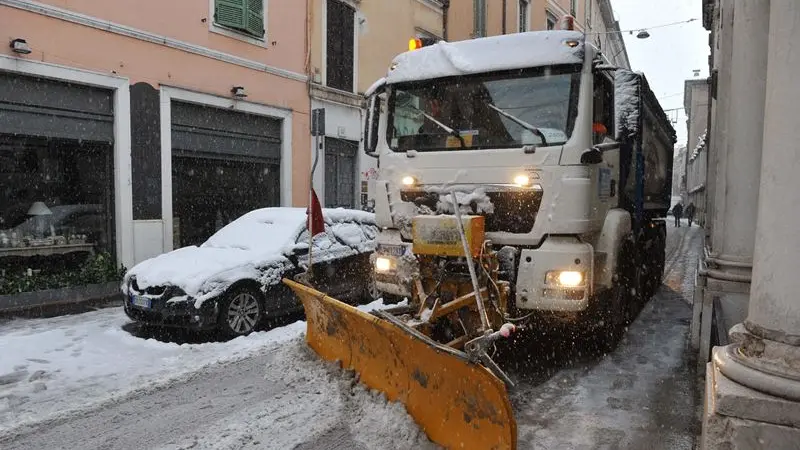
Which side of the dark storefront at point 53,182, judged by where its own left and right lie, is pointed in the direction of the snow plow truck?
front

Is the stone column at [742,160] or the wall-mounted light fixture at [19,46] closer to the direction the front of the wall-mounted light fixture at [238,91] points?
the stone column

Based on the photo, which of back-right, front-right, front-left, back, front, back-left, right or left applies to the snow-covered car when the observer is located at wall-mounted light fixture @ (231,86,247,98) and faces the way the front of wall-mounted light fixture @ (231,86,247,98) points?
front-right

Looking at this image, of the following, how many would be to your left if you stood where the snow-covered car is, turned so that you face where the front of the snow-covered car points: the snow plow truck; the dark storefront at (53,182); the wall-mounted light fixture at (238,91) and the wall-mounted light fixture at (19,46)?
1

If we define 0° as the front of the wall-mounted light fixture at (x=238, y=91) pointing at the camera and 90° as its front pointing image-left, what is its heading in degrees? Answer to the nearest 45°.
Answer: approximately 315°

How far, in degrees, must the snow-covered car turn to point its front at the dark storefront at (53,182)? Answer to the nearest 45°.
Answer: approximately 90° to its right

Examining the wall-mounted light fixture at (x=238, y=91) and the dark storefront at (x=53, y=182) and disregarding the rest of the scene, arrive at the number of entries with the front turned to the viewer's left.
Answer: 0

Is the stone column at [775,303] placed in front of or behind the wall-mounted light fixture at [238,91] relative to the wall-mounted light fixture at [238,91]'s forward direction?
in front

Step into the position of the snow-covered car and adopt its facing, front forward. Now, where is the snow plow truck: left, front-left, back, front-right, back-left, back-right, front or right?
left

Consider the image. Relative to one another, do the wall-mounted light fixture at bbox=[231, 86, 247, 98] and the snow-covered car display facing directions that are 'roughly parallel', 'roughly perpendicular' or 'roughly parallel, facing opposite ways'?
roughly perpendicular

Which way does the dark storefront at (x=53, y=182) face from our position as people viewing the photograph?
facing the viewer and to the right of the viewer

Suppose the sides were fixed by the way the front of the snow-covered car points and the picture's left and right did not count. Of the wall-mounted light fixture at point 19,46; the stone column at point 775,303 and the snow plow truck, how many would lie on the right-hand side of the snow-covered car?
1

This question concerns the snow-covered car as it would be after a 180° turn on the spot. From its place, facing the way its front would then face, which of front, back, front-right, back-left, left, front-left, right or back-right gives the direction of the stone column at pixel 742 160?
right

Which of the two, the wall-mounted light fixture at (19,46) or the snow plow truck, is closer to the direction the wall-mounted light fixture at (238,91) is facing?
the snow plow truck

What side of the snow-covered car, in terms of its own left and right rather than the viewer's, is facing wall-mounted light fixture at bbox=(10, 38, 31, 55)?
right

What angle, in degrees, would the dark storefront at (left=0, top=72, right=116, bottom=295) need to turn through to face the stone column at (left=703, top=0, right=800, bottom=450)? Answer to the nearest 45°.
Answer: approximately 45° to its right

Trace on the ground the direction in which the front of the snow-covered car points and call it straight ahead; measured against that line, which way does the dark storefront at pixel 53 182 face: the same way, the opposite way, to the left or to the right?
to the left

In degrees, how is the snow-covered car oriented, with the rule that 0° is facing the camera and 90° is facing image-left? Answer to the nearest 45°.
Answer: approximately 45°

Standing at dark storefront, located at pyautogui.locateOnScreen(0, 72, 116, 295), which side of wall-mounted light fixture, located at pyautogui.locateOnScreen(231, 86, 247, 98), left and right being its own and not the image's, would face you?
right

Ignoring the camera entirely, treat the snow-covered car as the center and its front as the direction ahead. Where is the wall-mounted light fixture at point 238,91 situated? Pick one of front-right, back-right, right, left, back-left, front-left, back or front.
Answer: back-right
